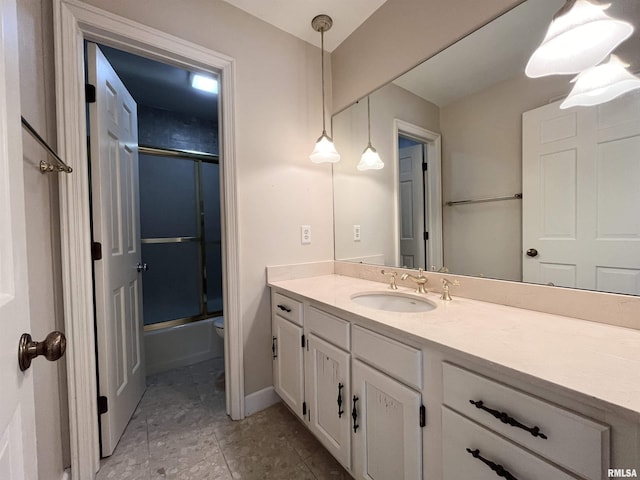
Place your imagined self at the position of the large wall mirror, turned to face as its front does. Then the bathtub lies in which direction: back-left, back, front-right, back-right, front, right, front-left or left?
front-right

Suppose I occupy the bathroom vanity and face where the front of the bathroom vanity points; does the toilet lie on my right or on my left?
on my right

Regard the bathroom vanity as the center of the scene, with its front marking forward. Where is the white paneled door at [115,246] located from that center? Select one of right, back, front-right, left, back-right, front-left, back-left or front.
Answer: front-right

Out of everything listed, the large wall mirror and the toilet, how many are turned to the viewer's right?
0

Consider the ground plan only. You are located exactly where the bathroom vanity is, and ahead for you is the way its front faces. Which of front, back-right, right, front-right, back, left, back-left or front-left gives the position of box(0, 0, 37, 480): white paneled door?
front

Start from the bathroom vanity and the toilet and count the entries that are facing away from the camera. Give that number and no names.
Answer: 0

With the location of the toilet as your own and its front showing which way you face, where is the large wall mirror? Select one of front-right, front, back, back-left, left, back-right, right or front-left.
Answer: back-left

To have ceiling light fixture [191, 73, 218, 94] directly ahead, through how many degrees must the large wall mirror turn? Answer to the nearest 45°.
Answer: approximately 45° to its right

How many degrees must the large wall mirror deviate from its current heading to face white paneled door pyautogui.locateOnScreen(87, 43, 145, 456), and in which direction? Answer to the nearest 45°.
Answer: approximately 45° to its right

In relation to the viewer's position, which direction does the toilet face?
facing to the left of the viewer

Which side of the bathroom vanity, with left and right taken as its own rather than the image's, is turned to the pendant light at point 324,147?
right

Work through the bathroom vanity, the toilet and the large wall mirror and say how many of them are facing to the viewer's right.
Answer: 0

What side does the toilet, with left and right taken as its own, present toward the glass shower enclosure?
right

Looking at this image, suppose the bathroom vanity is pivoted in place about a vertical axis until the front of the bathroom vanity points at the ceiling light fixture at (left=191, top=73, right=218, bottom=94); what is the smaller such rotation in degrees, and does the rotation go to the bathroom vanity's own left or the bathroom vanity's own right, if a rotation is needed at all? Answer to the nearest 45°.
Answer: approximately 90° to the bathroom vanity's own right

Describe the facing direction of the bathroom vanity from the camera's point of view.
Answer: facing the viewer and to the left of the viewer
